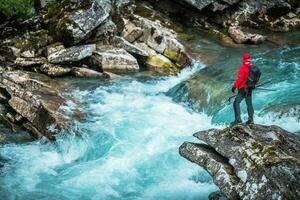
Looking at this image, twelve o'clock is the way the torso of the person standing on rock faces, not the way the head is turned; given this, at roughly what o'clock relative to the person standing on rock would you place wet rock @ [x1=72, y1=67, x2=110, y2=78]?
The wet rock is roughly at 12 o'clock from the person standing on rock.

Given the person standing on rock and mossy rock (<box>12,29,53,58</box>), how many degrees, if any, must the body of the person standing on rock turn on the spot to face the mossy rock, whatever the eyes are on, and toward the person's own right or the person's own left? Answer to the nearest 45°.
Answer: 0° — they already face it

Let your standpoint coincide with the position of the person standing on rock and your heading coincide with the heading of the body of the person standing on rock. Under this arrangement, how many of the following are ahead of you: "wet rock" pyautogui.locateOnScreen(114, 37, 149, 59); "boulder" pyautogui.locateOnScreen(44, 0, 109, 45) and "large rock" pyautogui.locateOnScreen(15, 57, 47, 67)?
3

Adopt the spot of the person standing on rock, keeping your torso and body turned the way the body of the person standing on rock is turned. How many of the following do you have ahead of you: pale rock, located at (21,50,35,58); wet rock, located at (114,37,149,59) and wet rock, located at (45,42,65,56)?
3

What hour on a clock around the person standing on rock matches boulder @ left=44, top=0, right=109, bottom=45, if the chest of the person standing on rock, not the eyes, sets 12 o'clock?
The boulder is roughly at 12 o'clock from the person standing on rock.

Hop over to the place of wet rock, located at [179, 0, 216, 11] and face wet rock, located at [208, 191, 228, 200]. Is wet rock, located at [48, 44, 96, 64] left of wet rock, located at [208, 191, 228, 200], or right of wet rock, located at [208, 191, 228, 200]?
right

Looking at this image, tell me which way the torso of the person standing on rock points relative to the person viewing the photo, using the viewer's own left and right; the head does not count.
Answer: facing away from the viewer and to the left of the viewer
